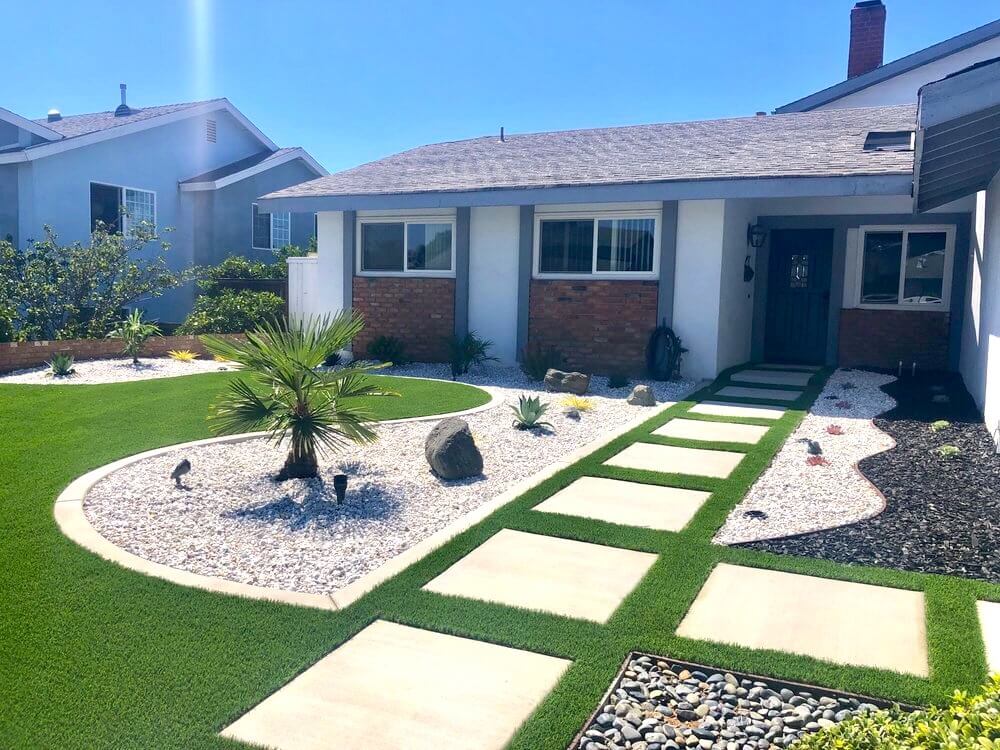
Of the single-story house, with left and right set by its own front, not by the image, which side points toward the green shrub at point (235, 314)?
right

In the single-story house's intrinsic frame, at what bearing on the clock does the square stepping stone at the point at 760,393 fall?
The square stepping stone is roughly at 11 o'clock from the single-story house.

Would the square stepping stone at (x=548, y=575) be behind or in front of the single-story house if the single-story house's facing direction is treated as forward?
in front

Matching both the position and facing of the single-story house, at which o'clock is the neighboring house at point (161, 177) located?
The neighboring house is roughly at 4 o'clock from the single-story house.

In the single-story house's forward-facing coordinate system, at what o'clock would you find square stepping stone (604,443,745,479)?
The square stepping stone is roughly at 12 o'clock from the single-story house.

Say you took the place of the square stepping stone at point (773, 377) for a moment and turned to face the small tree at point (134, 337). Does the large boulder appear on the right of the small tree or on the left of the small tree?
left

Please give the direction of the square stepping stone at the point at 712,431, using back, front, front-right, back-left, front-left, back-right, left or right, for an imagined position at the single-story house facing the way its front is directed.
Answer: front

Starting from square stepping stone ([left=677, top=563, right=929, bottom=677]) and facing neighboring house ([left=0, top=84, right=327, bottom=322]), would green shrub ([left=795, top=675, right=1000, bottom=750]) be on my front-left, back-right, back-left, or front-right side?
back-left

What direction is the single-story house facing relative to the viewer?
toward the camera

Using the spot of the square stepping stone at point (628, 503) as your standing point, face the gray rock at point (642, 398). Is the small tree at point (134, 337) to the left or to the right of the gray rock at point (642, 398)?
left

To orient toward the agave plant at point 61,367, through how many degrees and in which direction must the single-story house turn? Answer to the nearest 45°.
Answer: approximately 90° to its right

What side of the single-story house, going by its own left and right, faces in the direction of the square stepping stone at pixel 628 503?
front

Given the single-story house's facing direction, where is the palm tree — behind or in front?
in front

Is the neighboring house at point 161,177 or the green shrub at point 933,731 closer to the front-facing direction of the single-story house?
the green shrub

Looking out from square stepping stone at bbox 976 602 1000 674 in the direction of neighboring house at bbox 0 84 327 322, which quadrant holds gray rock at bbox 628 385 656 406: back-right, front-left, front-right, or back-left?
front-right

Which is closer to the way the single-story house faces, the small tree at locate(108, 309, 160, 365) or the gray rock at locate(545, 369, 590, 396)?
the gray rock

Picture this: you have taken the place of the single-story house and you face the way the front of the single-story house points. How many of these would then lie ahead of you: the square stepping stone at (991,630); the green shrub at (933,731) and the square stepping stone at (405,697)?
3

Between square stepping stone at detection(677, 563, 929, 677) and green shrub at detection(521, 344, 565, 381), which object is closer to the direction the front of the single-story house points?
the square stepping stone

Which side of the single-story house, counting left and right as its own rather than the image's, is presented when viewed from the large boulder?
front

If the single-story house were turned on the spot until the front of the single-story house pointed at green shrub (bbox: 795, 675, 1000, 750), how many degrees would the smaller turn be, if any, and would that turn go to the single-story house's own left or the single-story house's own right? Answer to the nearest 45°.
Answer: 0° — it already faces it
